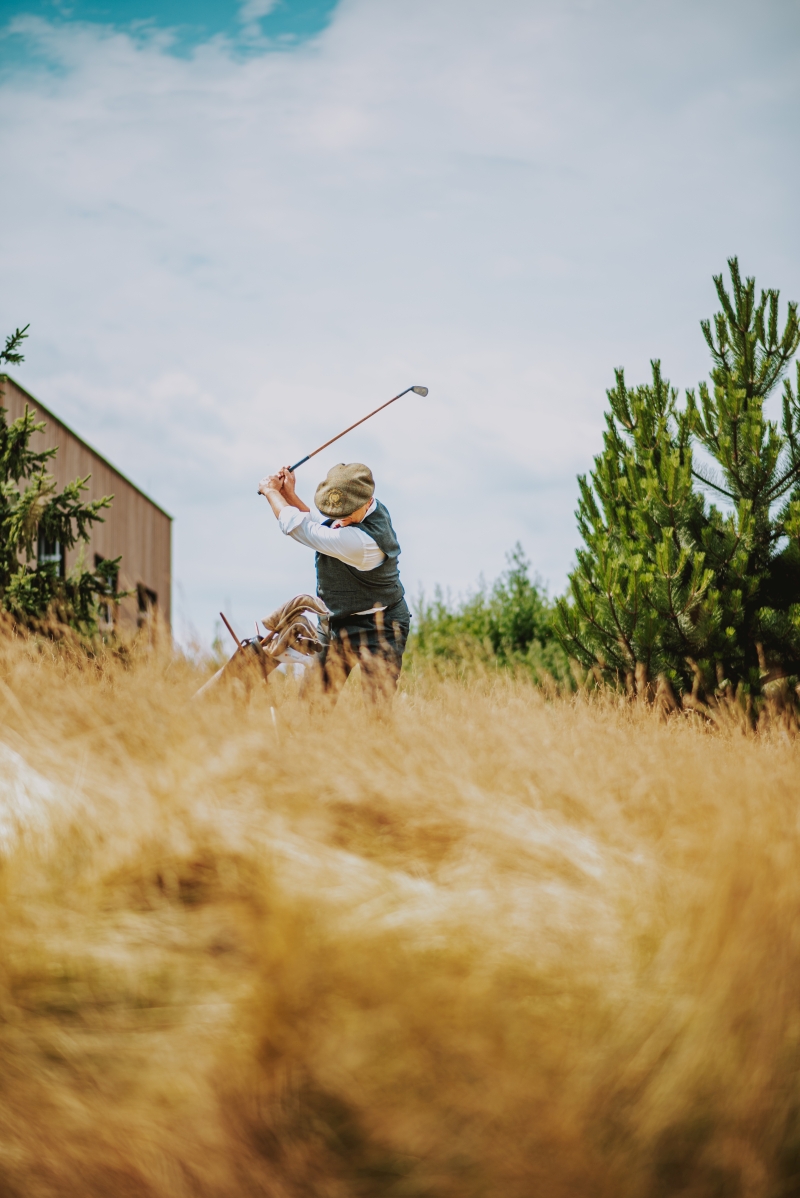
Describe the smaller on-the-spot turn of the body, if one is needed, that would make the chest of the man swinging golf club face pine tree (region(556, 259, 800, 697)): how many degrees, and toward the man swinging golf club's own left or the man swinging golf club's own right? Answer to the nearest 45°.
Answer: approximately 180°
